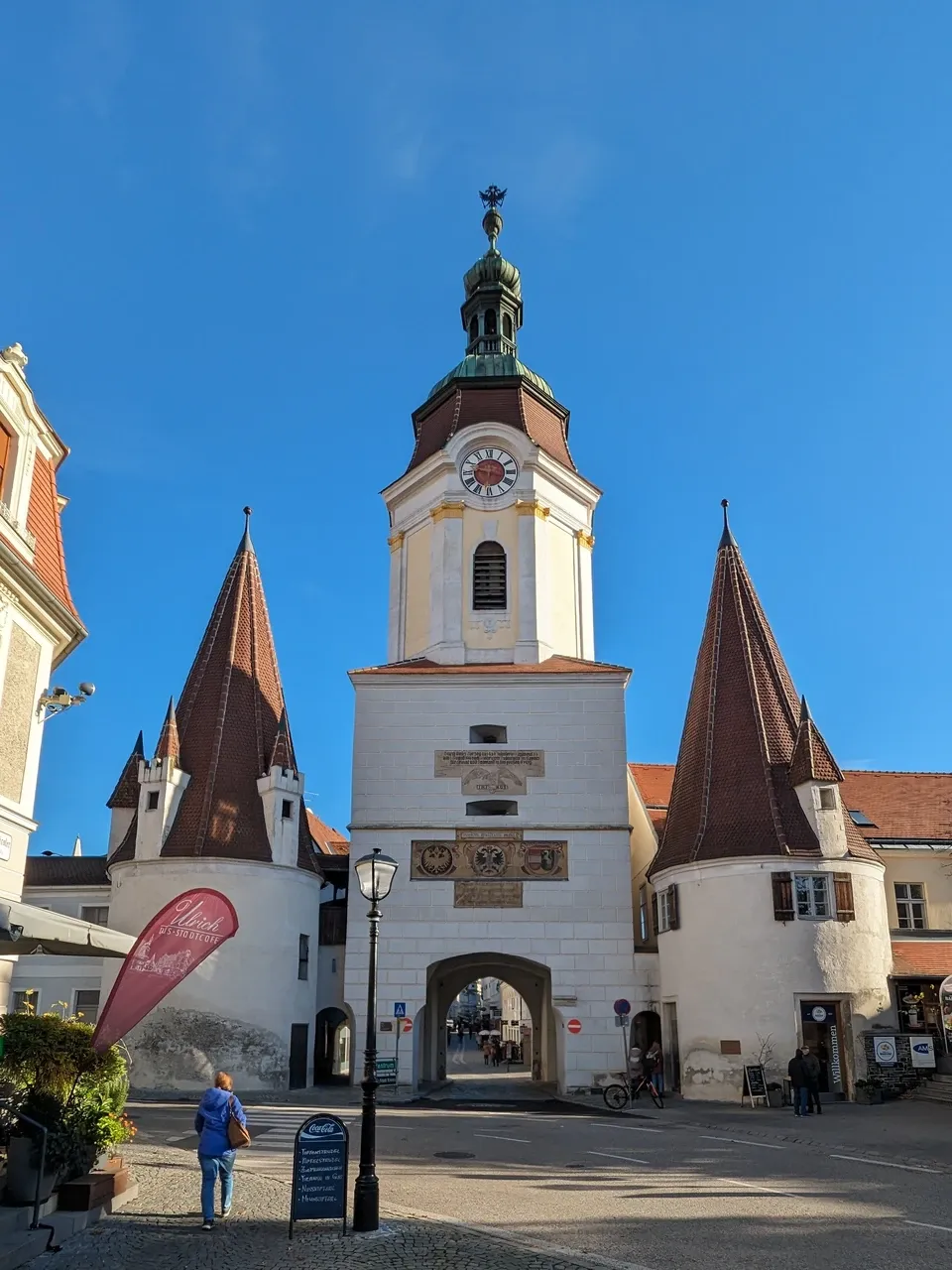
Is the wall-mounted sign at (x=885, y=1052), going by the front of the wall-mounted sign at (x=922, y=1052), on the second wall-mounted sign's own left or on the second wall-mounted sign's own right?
on the second wall-mounted sign's own right

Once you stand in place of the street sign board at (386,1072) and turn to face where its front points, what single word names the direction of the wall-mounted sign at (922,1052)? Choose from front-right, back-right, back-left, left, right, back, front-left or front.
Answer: left

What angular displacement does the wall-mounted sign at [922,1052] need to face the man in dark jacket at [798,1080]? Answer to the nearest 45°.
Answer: approximately 45° to its right

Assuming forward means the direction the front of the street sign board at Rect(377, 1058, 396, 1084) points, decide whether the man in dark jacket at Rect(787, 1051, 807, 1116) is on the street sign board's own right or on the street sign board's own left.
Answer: on the street sign board's own left

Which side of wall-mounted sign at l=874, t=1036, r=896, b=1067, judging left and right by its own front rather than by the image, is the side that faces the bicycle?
right

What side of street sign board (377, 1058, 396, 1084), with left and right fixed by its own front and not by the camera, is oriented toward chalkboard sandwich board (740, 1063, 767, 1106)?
left

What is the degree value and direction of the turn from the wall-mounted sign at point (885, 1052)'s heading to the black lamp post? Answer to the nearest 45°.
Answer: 0° — it already faces it

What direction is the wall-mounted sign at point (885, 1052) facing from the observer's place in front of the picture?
facing the viewer
